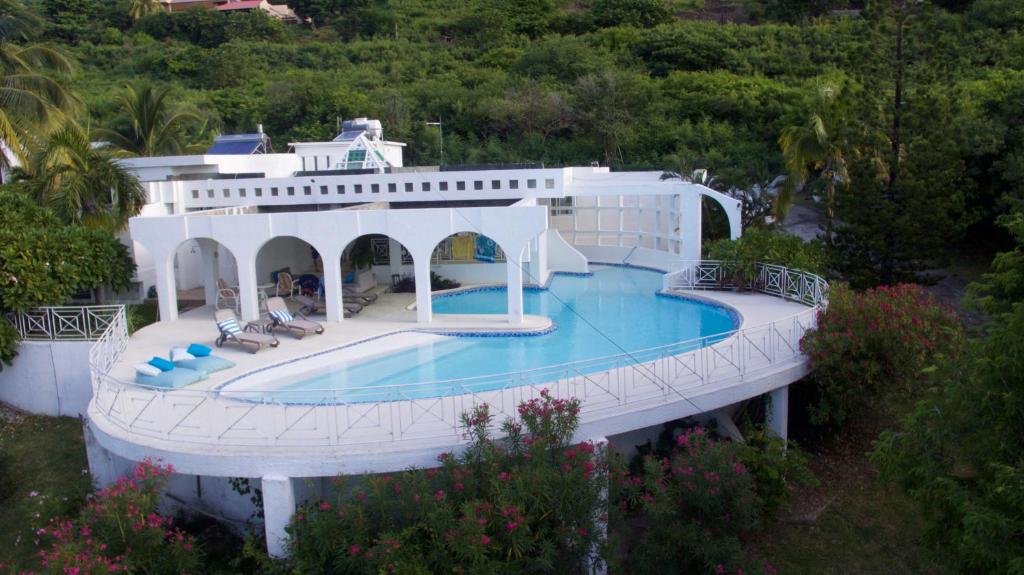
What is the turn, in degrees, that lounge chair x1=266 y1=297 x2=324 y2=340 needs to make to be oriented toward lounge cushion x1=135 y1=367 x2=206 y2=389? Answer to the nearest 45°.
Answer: approximately 90° to its right

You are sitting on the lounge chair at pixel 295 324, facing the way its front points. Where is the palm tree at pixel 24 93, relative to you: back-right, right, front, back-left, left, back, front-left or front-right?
back

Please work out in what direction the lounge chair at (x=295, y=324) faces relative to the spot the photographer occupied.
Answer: facing the viewer and to the right of the viewer

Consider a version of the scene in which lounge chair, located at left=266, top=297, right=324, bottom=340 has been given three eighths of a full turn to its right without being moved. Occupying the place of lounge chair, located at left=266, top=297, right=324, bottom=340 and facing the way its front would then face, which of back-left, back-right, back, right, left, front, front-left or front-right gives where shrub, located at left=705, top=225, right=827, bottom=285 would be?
back

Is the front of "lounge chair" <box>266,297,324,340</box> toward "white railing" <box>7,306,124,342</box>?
no

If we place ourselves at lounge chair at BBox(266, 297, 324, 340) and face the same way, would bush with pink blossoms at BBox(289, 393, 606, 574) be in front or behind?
in front

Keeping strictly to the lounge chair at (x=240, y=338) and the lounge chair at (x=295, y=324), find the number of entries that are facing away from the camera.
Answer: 0

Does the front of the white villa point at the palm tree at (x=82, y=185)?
no

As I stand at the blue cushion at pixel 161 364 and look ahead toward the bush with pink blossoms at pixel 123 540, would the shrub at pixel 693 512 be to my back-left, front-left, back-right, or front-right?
front-left

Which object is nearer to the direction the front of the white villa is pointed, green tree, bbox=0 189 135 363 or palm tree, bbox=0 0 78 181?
the green tree

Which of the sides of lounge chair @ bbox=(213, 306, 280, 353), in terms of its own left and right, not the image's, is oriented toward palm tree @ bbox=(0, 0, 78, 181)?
back

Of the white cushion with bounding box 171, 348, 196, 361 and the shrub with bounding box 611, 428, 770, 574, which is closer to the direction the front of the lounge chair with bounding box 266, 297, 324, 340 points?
the shrub

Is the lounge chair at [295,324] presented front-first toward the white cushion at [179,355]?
no

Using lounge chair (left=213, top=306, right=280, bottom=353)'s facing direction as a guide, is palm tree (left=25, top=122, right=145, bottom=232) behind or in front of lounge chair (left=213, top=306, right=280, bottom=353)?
behind

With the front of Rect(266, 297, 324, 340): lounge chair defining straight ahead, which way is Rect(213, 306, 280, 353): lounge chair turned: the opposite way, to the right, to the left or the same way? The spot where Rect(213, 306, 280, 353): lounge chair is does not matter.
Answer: the same way

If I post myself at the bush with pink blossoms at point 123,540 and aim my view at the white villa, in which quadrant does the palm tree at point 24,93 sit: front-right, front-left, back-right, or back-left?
front-left

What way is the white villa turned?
toward the camera
